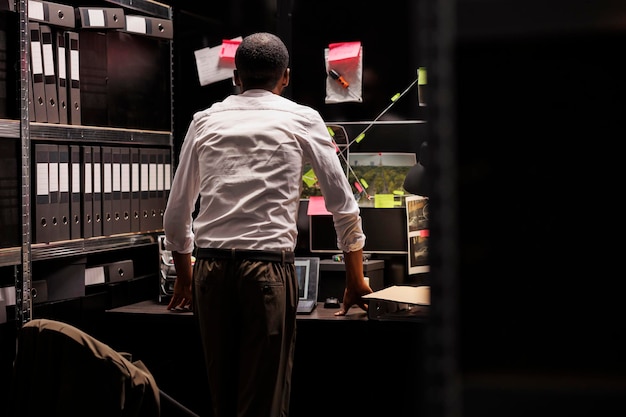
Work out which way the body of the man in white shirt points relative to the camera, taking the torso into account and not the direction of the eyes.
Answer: away from the camera

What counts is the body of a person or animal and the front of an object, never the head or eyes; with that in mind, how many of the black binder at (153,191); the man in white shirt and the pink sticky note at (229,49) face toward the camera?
2

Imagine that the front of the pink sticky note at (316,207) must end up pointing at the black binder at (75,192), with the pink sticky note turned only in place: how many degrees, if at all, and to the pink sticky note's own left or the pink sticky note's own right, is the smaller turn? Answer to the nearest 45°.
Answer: approximately 90° to the pink sticky note's own right

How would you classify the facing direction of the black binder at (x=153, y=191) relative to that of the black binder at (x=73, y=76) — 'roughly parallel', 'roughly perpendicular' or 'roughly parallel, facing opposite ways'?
roughly parallel

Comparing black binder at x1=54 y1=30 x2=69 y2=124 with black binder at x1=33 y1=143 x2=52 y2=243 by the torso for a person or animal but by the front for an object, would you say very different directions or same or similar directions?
same or similar directions

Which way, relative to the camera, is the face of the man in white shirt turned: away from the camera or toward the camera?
away from the camera

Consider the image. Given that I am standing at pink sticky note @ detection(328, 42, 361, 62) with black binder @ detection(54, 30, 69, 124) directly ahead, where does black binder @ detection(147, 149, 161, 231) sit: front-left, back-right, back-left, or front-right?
front-right

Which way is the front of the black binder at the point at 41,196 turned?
toward the camera

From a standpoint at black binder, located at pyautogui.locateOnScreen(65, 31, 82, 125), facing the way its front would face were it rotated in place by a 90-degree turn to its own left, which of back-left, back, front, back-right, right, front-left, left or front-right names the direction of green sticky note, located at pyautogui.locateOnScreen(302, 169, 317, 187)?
front

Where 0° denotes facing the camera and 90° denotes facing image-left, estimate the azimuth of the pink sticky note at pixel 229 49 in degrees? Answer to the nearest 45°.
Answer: approximately 0°

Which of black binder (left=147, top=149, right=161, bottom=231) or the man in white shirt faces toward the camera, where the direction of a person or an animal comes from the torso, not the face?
the black binder
